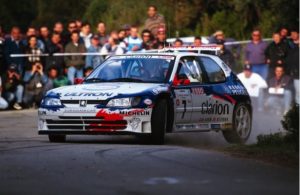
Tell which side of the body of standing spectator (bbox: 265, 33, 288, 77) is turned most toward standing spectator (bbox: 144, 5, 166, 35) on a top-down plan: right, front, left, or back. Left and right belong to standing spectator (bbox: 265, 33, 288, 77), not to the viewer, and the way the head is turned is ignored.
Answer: right

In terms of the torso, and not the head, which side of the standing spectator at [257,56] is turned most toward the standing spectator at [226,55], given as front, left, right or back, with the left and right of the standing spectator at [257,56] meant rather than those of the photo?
right

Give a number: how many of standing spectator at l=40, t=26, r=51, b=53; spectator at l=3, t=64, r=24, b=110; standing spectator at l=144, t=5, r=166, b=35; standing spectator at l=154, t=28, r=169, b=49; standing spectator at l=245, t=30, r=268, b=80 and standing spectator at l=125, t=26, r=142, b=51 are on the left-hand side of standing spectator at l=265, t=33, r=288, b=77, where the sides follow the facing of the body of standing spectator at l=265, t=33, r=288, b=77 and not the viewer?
0

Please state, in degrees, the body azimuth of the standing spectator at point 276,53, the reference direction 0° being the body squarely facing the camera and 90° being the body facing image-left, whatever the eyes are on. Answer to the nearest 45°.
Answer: approximately 0°

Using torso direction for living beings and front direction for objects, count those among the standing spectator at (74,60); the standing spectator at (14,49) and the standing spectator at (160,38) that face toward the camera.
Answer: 3

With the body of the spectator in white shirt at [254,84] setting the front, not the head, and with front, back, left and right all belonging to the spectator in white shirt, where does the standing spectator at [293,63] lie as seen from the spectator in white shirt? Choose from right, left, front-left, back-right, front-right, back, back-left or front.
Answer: left

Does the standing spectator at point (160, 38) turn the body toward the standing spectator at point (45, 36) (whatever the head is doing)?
no

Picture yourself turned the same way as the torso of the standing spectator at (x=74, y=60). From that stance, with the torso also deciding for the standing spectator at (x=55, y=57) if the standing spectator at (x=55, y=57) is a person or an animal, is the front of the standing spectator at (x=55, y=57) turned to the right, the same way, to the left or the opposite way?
the same way

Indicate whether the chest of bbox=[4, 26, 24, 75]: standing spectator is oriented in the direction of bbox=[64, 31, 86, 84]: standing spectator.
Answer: no

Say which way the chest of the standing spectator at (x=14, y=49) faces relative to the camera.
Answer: toward the camera

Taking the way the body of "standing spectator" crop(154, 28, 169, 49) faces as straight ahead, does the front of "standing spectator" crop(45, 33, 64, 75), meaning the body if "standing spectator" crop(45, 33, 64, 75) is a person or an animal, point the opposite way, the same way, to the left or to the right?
the same way

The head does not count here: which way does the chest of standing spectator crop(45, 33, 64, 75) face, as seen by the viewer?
toward the camera

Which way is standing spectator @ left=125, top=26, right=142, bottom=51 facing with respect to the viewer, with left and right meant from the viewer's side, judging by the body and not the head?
facing the viewer

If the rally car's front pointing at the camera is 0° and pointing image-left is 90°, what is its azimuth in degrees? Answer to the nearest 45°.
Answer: approximately 45°

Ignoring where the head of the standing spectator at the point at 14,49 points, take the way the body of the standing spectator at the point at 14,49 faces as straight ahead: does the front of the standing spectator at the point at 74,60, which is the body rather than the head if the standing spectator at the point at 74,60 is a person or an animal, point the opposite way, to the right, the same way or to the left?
the same way

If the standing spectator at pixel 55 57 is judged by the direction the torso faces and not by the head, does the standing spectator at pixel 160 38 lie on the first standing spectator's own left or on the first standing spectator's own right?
on the first standing spectator's own left

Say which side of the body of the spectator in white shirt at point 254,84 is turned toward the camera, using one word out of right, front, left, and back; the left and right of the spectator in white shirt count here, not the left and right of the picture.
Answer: front
